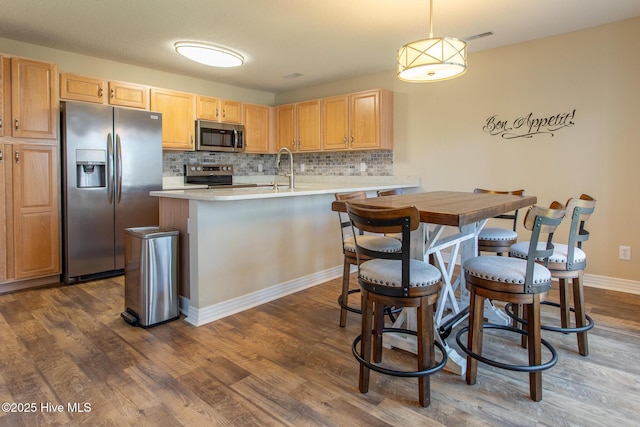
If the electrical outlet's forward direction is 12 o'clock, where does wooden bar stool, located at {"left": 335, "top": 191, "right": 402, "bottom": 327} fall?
The wooden bar stool is roughly at 1 o'clock from the electrical outlet.

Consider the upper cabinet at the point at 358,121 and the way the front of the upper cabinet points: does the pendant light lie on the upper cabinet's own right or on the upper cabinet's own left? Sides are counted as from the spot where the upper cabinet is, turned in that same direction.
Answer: on the upper cabinet's own left

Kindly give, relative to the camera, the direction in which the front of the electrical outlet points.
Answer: facing the viewer

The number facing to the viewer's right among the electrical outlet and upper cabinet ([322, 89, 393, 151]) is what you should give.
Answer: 0

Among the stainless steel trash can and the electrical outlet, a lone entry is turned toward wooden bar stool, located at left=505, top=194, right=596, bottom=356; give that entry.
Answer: the electrical outlet

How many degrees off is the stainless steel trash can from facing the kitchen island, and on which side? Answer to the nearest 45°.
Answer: approximately 135° to its left

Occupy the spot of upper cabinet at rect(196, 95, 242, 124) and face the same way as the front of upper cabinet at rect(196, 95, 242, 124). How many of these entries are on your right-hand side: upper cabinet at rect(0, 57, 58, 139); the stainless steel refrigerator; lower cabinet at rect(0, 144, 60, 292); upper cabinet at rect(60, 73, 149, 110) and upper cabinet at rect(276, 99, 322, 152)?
4

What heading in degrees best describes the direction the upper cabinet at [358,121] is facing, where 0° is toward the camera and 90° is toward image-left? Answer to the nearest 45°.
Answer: approximately 45°

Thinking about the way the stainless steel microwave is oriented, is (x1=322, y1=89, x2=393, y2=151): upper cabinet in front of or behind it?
in front

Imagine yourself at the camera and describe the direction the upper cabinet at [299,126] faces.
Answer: facing the viewer and to the left of the viewer
